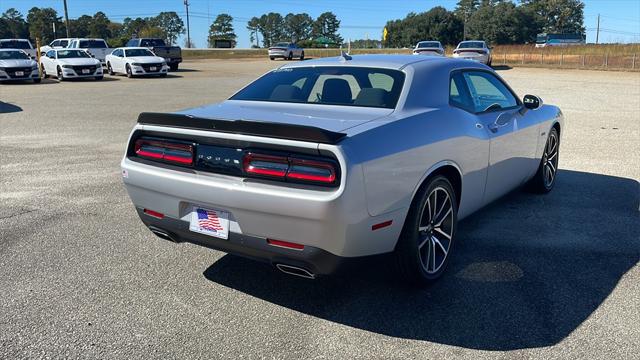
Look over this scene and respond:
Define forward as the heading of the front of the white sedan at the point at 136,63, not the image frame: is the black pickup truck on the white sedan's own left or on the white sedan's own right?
on the white sedan's own left

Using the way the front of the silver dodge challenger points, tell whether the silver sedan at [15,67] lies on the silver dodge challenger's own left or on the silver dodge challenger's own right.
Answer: on the silver dodge challenger's own left

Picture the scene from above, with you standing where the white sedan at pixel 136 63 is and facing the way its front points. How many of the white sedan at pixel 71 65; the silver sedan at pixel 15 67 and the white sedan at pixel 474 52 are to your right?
2

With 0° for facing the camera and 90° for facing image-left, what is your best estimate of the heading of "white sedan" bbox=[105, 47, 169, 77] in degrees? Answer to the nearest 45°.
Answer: approximately 315°

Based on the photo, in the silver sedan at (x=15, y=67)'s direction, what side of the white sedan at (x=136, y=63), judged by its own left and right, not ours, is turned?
right

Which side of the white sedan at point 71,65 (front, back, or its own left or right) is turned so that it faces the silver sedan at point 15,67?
right

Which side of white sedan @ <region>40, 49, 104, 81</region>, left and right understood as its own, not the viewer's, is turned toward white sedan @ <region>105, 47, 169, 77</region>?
left

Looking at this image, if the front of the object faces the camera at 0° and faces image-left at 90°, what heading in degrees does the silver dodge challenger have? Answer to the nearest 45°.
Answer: approximately 225°

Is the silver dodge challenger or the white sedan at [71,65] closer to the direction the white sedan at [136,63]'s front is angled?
the silver dodge challenger

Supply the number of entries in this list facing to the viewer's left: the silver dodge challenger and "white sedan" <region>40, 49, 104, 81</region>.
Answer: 0

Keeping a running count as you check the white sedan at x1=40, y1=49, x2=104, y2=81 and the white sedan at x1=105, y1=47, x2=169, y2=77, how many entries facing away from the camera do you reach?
0

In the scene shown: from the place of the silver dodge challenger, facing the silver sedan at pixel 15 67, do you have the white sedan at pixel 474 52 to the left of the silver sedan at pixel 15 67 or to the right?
right
